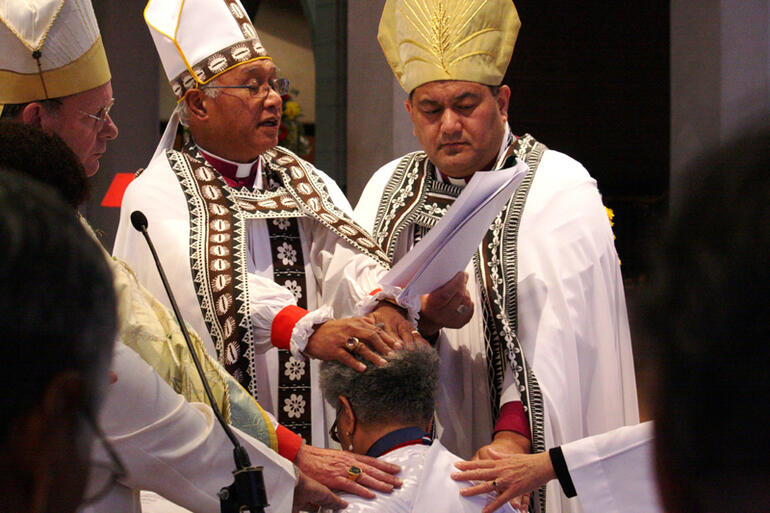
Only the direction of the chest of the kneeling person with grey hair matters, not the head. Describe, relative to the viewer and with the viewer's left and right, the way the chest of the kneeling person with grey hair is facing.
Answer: facing away from the viewer and to the left of the viewer

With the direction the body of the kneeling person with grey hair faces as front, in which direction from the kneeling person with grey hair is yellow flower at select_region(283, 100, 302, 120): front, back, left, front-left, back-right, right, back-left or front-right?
front-right

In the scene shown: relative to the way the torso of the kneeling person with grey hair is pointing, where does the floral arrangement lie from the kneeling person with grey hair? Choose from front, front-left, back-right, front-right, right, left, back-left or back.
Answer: front-right
